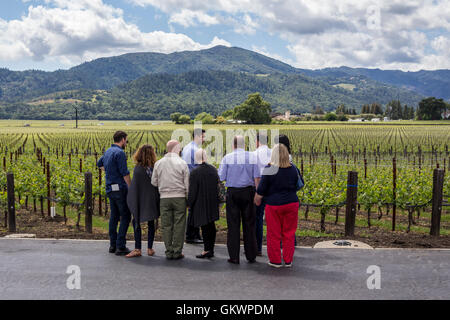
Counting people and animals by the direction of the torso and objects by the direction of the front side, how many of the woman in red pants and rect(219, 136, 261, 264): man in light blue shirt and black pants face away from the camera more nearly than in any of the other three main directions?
2

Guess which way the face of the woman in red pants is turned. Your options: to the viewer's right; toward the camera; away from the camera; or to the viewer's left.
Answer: away from the camera

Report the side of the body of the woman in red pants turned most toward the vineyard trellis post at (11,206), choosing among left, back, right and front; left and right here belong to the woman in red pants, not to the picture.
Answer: left

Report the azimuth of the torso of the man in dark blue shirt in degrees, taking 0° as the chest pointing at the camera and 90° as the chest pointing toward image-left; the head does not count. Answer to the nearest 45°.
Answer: approximately 225°

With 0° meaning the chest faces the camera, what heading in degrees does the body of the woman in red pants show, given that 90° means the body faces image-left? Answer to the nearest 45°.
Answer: approximately 180°

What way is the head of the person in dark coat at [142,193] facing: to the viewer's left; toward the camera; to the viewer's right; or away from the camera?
away from the camera

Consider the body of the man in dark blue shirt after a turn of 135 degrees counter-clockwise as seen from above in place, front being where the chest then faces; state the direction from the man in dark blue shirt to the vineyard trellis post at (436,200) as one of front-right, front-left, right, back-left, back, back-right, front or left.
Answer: back

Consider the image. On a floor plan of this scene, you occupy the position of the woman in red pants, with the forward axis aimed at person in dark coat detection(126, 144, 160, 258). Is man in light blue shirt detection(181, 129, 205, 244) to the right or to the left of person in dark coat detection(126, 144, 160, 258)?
right

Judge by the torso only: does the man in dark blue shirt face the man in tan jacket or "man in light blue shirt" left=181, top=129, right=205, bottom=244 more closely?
the man in light blue shirt

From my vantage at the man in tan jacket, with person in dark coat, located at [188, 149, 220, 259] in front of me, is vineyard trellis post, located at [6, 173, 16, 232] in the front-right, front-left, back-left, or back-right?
back-left

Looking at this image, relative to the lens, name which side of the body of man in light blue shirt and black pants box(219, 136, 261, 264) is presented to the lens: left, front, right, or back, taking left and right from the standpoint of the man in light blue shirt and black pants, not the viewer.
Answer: back

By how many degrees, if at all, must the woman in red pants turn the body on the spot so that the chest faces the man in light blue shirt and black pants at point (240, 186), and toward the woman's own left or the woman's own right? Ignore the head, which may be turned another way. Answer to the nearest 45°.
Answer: approximately 45° to the woman's own left
